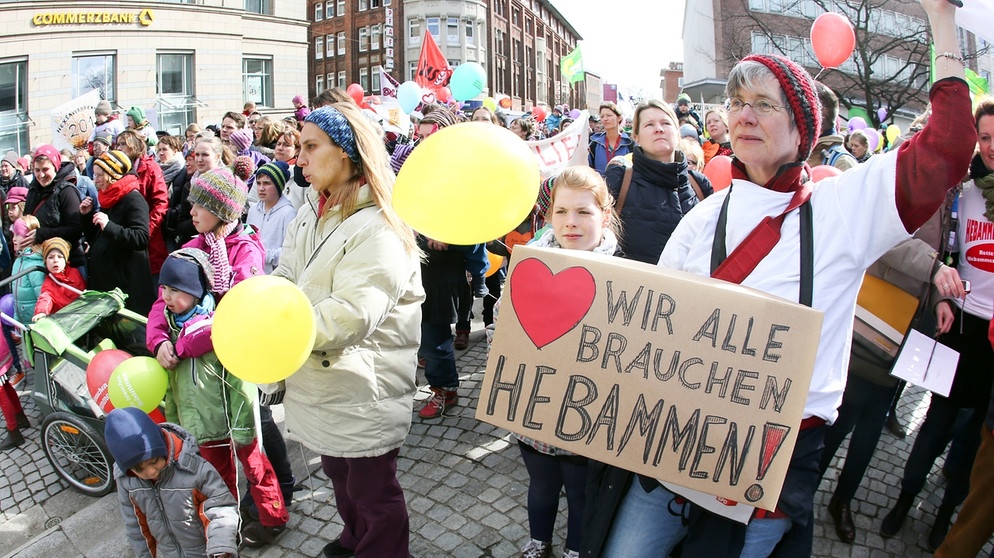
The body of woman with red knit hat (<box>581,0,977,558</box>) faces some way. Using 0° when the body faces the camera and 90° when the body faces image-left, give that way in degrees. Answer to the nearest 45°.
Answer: approximately 45°

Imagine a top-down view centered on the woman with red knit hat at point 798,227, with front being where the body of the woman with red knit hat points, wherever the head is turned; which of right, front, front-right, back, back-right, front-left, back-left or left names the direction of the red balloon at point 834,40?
back-right

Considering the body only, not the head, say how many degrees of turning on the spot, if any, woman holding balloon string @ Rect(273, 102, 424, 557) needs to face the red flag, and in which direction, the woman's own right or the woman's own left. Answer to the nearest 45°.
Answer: approximately 90° to the woman's own right

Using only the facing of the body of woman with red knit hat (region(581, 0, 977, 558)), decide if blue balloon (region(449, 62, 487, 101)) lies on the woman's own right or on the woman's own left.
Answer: on the woman's own right

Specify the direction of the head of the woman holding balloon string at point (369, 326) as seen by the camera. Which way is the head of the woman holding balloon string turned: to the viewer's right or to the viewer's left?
to the viewer's left

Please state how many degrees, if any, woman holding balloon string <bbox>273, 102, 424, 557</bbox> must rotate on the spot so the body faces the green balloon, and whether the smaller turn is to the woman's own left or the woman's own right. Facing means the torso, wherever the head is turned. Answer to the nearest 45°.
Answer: approximately 45° to the woman's own right

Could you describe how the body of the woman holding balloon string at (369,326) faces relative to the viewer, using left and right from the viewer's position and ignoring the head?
facing to the left of the viewer
